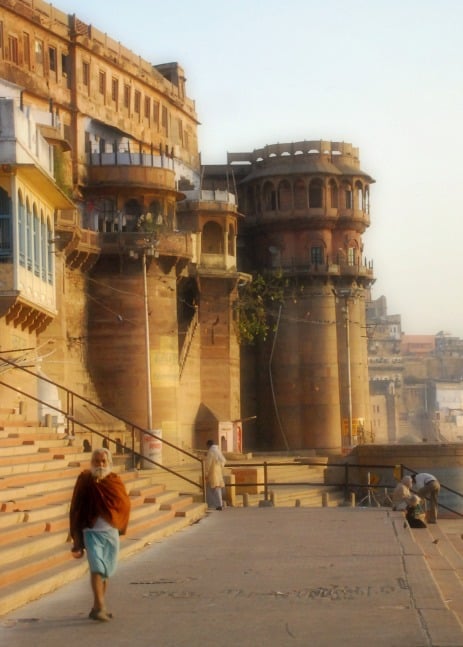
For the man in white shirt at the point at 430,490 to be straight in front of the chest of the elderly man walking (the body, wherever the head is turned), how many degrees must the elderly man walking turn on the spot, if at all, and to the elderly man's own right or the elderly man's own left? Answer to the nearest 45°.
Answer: approximately 135° to the elderly man's own left

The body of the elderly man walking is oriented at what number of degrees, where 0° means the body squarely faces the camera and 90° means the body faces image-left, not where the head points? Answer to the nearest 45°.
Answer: approximately 0°
